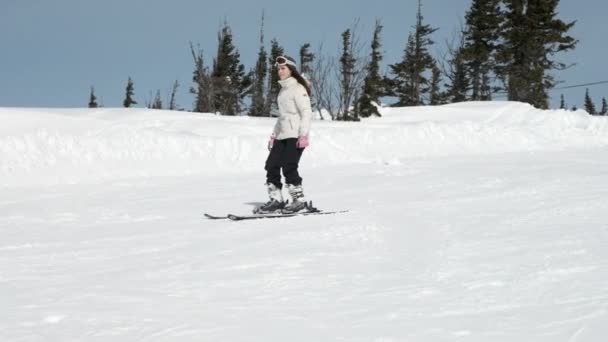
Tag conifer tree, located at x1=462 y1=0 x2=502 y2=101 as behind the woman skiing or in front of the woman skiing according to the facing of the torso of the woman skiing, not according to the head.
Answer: behind

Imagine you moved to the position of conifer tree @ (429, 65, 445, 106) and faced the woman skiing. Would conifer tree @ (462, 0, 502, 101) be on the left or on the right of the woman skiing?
left

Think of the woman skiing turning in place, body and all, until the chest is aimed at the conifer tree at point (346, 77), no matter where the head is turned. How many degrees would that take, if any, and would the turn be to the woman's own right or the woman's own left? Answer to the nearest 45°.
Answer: approximately 135° to the woman's own right
